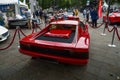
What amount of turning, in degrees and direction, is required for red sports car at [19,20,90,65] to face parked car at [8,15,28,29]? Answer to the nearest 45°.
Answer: approximately 45° to its left

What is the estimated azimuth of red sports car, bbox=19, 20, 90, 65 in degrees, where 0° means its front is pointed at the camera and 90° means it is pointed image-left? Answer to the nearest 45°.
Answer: approximately 225°
